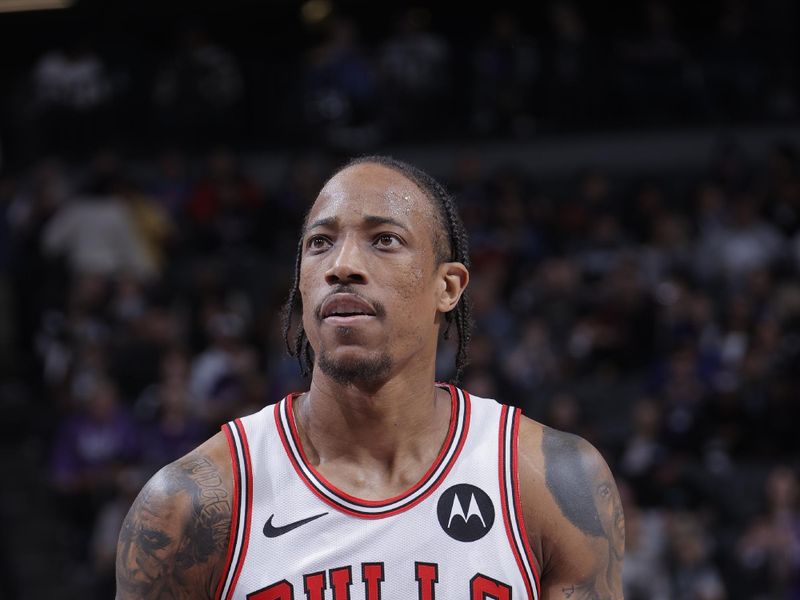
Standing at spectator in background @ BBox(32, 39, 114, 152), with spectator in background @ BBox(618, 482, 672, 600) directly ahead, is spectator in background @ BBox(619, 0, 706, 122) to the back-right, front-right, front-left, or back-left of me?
front-left

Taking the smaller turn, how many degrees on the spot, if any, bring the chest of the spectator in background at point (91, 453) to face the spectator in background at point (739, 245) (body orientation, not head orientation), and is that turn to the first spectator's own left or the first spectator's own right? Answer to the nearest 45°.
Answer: approximately 90° to the first spectator's own left

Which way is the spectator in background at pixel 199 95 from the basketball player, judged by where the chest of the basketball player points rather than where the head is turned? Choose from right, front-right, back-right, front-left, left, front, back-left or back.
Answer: back

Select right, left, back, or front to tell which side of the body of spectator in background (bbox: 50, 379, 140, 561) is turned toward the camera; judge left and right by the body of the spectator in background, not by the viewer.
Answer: front

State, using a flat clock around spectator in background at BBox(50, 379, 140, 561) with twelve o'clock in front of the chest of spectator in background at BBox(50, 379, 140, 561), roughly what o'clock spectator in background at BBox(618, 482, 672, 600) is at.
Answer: spectator in background at BBox(618, 482, 672, 600) is roughly at 10 o'clock from spectator in background at BBox(50, 379, 140, 561).

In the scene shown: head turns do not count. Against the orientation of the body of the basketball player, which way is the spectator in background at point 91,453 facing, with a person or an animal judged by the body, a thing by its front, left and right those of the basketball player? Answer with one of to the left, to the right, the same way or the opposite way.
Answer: the same way

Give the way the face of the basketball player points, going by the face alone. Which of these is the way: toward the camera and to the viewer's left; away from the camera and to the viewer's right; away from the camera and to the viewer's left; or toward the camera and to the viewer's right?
toward the camera and to the viewer's left

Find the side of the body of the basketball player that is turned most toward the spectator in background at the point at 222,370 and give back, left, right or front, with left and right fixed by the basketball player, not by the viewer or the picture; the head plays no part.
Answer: back

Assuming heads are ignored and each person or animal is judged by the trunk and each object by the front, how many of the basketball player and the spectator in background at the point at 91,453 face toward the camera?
2

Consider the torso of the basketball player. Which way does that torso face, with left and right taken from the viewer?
facing the viewer
